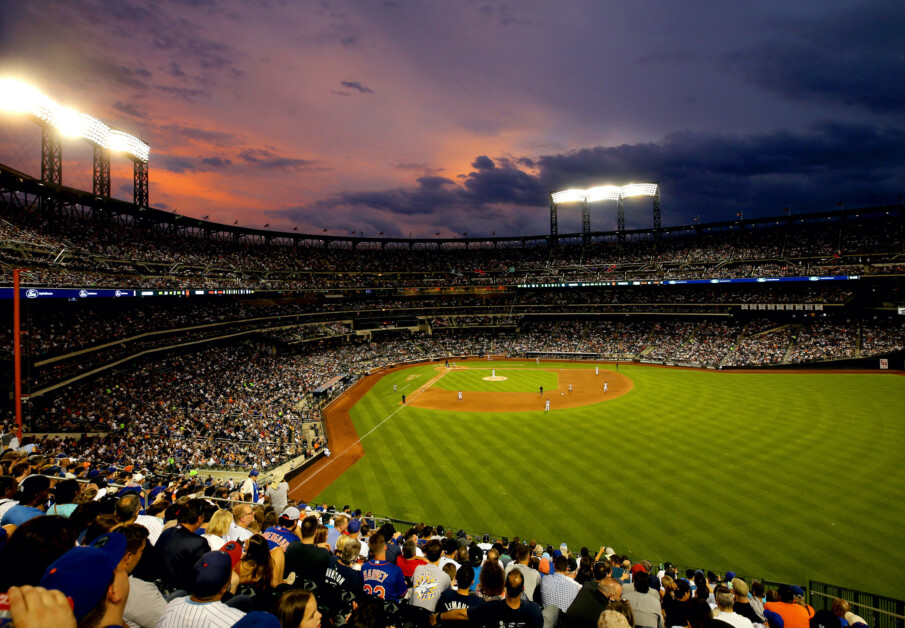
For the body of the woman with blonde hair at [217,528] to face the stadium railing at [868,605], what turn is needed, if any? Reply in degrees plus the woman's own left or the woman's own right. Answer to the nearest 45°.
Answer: approximately 45° to the woman's own right

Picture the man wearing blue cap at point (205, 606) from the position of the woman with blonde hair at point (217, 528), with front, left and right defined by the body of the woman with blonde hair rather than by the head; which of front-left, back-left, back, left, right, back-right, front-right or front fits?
back-right

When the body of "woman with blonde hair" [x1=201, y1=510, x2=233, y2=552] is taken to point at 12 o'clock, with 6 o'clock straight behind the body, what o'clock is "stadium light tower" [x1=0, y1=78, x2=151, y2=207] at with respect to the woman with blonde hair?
The stadium light tower is roughly at 10 o'clock from the woman with blonde hair.

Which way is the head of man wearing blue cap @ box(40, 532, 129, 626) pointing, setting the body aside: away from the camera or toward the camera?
away from the camera

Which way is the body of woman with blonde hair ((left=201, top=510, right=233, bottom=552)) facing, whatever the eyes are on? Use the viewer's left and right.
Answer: facing away from the viewer and to the right of the viewer

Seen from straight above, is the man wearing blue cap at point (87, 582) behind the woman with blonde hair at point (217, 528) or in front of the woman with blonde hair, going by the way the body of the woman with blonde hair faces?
behind

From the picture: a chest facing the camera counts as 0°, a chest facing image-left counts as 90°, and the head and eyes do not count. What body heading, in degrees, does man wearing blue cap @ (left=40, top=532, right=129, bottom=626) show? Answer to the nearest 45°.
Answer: approximately 225°
